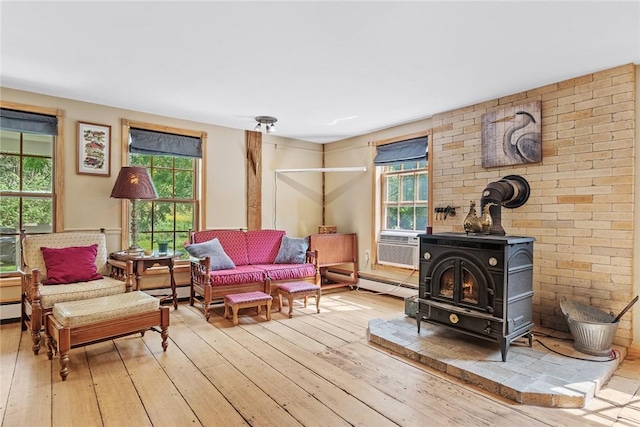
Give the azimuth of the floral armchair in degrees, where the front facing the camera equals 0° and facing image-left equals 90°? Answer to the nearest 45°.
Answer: approximately 315°

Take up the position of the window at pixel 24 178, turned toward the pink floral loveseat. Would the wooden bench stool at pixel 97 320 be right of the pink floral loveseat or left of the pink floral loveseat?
right

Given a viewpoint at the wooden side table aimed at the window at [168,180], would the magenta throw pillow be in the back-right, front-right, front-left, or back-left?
back-left

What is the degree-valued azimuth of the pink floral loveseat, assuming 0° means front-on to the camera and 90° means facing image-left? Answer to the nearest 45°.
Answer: approximately 315°

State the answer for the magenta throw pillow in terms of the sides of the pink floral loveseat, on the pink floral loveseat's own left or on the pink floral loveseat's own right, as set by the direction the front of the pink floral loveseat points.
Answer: on the pink floral loveseat's own right

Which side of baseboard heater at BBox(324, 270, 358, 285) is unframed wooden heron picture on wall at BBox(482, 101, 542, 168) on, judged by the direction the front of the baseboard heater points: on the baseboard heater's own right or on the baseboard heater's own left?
on the baseboard heater's own left
